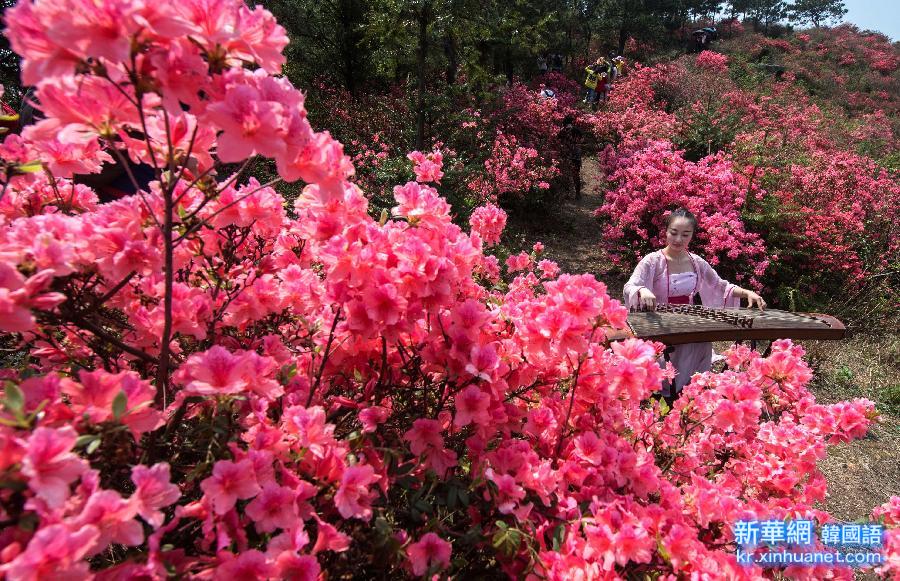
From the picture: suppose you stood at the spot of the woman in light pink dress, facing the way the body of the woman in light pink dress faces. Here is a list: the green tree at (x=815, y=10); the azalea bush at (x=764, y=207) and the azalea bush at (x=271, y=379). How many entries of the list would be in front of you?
1

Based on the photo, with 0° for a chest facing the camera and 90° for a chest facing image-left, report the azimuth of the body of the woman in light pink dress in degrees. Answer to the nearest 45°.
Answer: approximately 0°

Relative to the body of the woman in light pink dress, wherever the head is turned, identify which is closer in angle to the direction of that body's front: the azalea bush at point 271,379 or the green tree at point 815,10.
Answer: the azalea bush

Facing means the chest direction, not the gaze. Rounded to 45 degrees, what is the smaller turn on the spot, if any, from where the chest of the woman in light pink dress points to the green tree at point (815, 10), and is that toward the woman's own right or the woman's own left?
approximately 180°

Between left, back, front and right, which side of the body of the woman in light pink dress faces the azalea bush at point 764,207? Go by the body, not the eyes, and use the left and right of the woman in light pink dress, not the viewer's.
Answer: back

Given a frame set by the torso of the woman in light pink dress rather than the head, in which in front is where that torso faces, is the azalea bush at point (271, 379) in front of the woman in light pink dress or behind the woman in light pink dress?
in front
